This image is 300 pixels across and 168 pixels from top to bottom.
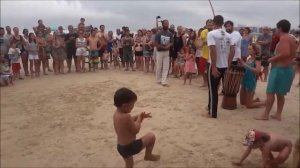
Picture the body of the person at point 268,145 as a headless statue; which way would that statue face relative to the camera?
to the viewer's left

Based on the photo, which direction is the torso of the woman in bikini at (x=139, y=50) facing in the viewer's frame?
toward the camera

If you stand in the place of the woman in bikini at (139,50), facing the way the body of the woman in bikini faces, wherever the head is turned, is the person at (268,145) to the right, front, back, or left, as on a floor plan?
front

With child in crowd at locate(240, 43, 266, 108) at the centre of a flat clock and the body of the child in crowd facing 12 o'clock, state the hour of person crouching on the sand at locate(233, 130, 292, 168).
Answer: The person crouching on the sand is roughly at 9 o'clock from the child in crowd.

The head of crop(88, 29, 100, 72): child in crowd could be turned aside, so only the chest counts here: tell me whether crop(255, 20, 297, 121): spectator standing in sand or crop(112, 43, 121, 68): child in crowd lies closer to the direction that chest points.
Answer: the spectator standing in sand

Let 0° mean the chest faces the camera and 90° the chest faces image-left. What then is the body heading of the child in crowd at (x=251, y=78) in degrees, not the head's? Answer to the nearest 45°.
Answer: approximately 90°

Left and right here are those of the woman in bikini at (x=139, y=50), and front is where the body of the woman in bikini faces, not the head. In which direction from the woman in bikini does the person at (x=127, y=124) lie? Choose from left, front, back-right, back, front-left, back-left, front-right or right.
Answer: front

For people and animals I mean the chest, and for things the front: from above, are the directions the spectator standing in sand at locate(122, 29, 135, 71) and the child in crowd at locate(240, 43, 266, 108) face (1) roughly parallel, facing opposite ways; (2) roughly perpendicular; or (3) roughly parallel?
roughly perpendicular

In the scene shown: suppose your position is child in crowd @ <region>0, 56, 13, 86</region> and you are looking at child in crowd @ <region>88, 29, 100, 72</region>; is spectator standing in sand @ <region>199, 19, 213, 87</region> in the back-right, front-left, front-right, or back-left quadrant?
front-right

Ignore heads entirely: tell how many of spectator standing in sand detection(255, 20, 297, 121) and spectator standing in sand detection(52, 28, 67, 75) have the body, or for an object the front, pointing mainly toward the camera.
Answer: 1

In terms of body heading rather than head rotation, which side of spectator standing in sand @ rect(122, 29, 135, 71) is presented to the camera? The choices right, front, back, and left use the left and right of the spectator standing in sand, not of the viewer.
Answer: front

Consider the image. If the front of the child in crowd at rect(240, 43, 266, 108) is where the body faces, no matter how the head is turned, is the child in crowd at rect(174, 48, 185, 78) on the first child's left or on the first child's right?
on the first child's right

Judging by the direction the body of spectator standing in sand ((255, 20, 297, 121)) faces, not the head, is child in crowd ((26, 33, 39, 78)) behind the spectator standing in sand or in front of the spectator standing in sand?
in front

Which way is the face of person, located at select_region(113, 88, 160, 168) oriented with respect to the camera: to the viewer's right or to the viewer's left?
to the viewer's right

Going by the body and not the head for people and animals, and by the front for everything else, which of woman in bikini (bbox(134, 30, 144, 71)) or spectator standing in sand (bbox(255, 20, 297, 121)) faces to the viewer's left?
the spectator standing in sand

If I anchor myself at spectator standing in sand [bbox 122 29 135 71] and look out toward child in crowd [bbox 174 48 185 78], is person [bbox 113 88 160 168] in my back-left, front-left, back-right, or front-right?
front-right

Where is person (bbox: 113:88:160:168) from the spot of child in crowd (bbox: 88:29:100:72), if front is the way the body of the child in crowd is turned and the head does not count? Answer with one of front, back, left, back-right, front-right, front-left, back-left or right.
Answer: front

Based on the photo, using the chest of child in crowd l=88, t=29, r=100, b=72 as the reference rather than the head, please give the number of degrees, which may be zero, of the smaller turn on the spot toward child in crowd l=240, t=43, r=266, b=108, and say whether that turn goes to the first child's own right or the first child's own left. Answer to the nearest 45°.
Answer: approximately 45° to the first child's own left
